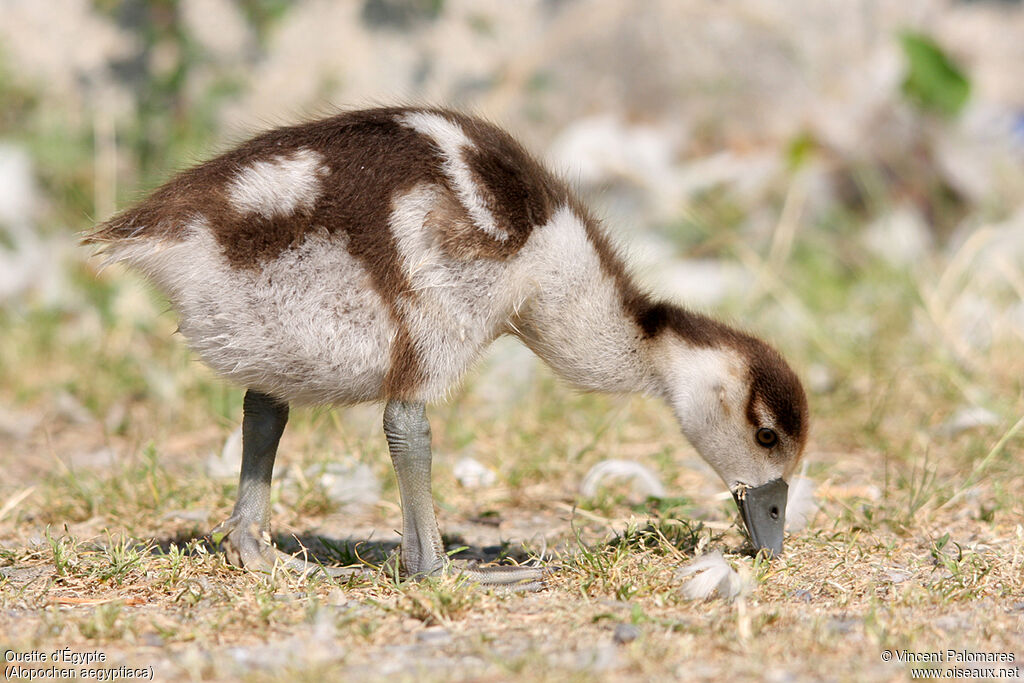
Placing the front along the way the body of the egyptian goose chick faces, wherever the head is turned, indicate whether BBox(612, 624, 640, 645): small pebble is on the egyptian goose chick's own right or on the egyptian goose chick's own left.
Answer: on the egyptian goose chick's own right

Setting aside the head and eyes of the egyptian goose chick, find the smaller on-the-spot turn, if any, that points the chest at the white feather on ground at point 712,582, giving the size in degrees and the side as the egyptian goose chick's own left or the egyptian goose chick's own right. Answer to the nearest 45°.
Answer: approximately 45° to the egyptian goose chick's own right

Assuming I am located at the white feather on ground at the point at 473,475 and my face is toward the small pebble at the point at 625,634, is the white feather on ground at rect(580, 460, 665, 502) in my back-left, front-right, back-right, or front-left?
front-left

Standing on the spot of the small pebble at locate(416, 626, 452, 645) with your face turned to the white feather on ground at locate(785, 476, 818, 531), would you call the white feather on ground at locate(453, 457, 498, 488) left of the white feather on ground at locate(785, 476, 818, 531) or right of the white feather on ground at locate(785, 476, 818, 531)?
left

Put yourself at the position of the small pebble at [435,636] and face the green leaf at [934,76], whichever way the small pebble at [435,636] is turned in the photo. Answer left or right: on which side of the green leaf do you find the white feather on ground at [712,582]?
right

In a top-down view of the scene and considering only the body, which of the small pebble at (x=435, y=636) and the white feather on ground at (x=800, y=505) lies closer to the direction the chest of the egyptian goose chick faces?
the white feather on ground

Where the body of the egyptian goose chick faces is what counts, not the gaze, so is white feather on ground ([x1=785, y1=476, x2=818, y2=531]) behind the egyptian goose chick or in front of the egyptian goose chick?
in front

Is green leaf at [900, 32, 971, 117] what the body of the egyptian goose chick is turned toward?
no

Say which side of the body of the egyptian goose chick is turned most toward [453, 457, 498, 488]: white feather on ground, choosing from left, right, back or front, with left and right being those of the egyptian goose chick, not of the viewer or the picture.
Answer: left

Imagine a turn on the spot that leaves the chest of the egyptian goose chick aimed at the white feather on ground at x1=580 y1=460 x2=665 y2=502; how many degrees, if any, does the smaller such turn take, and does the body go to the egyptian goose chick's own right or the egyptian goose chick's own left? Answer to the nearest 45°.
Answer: approximately 45° to the egyptian goose chick's own left

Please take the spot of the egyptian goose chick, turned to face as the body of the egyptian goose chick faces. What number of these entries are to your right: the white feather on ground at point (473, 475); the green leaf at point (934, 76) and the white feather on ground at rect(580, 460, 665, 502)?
0

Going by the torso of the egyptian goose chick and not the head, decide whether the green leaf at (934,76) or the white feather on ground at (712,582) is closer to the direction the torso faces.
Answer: the white feather on ground

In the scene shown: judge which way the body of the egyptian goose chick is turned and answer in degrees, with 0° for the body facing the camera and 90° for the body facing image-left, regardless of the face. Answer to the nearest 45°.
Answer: approximately 270°
